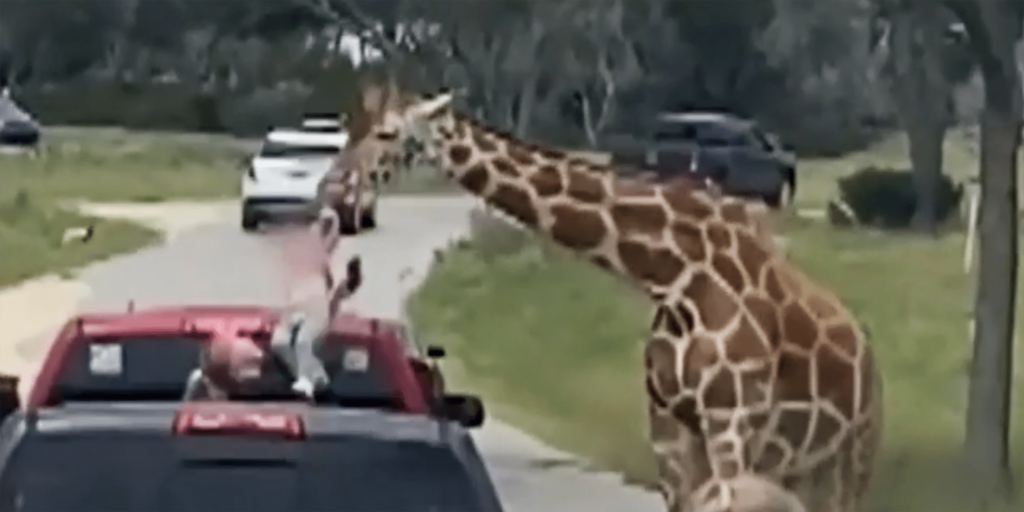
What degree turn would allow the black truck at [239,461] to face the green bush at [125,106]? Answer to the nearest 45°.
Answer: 0° — it already faces it

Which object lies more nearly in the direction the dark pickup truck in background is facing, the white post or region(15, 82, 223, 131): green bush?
the white post

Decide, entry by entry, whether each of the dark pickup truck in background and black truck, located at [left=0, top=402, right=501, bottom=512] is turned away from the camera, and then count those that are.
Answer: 1

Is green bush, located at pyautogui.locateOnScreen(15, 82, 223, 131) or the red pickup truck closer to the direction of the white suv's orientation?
the green bush

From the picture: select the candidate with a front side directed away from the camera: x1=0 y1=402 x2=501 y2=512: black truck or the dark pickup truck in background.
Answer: the black truck

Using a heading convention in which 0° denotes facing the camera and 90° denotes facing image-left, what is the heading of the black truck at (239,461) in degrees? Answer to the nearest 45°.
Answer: approximately 180°

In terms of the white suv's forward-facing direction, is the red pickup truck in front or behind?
behind

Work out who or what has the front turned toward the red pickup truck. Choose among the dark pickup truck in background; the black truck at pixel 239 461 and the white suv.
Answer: the black truck

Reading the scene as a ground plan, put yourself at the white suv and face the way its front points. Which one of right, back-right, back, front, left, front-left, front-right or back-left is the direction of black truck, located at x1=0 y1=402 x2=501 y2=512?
back

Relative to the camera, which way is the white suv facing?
away from the camera
